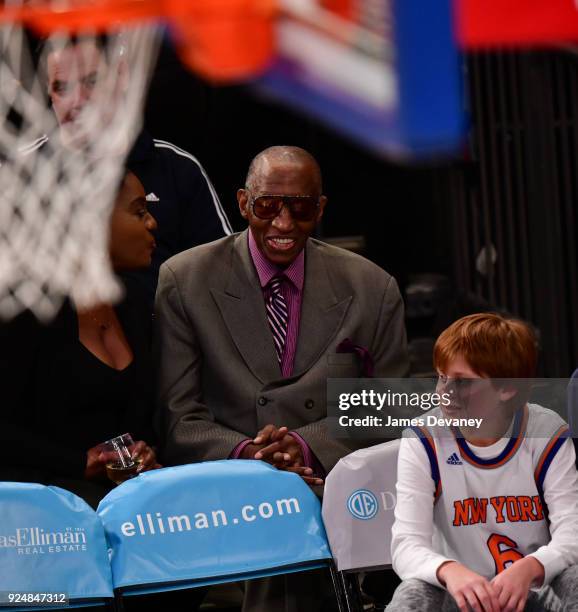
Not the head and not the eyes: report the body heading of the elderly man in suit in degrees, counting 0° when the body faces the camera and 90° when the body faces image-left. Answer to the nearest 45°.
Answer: approximately 0°

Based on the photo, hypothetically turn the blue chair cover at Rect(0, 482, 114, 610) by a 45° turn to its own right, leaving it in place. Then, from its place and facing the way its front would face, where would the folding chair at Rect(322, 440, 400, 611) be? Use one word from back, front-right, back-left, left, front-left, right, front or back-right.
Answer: back-left

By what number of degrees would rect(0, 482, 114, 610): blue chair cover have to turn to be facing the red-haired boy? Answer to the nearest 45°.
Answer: approximately 90° to its left

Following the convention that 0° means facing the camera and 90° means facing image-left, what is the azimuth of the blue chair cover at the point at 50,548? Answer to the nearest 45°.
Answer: approximately 0°

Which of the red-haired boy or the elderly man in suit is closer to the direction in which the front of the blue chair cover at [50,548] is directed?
the red-haired boy

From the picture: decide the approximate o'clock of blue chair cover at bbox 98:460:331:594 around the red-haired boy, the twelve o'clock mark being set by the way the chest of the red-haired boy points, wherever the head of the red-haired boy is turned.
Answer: The blue chair cover is roughly at 3 o'clock from the red-haired boy.
